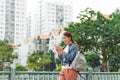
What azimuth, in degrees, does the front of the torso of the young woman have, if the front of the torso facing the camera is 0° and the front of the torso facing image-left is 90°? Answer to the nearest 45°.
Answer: approximately 90°
